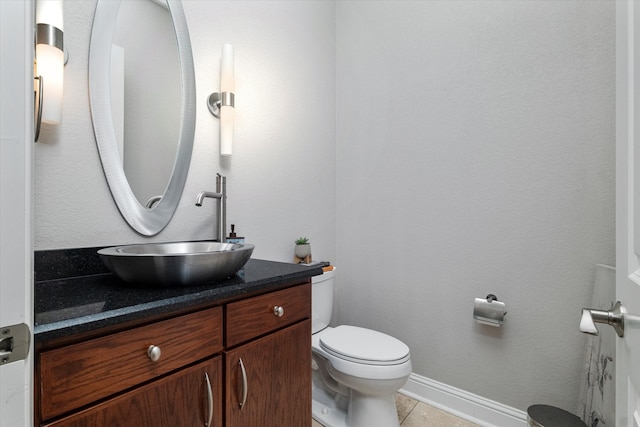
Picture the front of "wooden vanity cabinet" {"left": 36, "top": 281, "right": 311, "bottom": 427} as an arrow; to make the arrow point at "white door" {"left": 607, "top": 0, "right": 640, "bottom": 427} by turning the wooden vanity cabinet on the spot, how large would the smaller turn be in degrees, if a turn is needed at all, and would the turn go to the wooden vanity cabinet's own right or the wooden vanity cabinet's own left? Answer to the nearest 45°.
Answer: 0° — it already faces it

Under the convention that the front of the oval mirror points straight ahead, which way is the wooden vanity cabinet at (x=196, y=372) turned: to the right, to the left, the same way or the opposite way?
the same way

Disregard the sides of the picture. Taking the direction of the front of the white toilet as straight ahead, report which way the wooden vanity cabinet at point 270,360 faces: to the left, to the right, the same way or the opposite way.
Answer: the same way

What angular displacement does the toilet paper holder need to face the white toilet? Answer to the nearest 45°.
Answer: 0° — it already faces it

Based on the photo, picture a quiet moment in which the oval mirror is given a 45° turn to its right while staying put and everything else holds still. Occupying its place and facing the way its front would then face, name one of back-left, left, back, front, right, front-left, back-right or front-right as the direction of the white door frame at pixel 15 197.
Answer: front

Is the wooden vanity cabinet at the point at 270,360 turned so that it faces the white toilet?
no

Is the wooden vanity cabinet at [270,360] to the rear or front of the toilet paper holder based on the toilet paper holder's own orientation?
to the front

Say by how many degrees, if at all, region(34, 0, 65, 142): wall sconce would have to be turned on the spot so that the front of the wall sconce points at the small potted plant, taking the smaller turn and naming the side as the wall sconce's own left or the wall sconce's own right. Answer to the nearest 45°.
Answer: approximately 45° to the wall sconce's own left

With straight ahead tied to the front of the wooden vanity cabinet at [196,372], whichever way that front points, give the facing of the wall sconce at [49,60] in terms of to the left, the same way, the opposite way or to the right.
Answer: the same way

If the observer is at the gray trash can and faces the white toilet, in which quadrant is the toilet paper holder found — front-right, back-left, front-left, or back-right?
front-right

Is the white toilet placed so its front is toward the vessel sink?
no

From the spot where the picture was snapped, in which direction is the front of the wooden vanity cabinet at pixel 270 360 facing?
facing the viewer and to the right of the viewer

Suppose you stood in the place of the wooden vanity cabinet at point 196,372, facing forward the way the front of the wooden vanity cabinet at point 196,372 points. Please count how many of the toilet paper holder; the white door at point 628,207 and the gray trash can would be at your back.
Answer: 0

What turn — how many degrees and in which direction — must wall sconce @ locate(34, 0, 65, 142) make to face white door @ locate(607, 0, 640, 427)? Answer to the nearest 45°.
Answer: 0° — it already faces it
